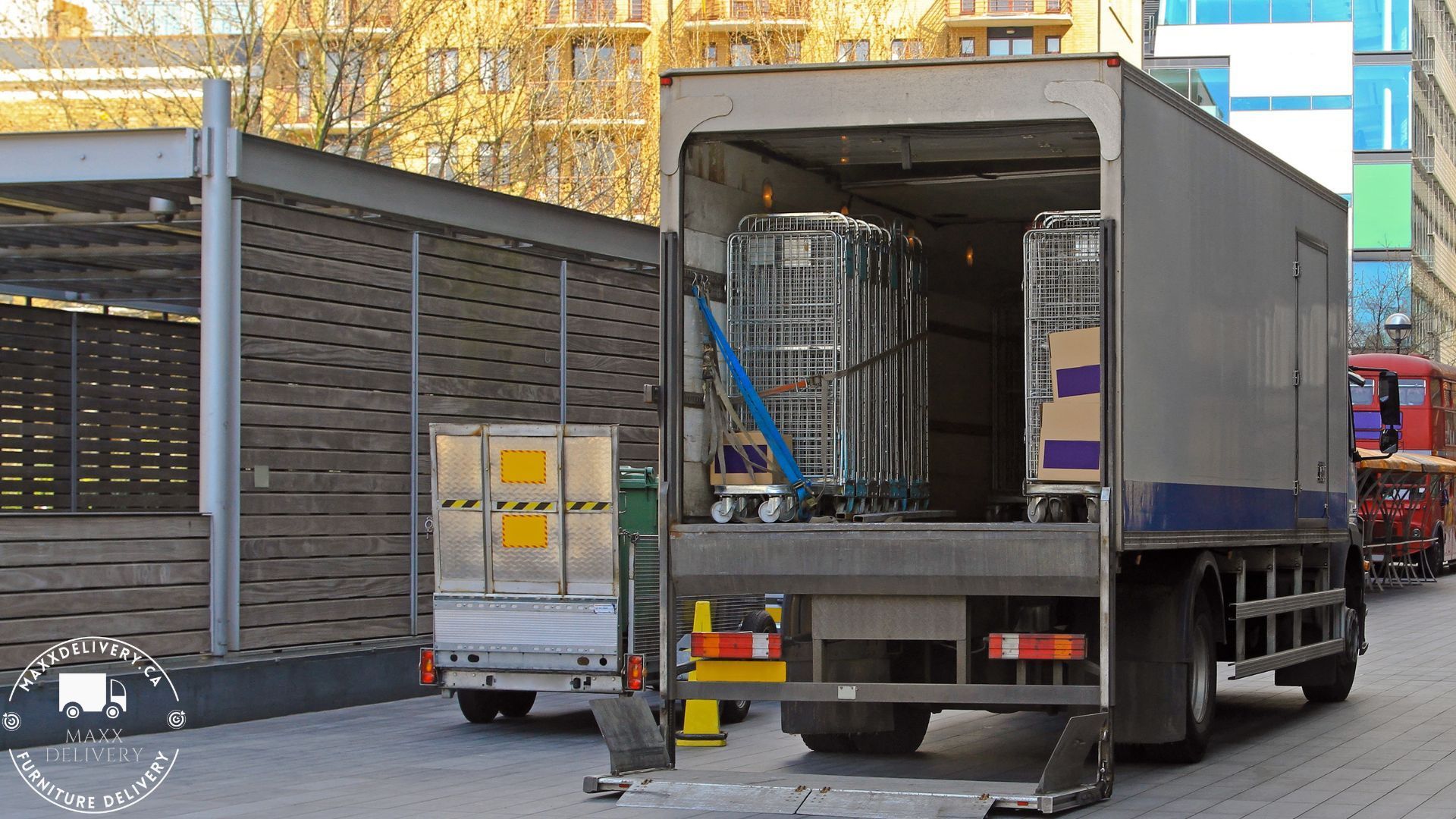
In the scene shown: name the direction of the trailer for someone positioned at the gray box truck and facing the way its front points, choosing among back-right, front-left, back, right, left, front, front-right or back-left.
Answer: left

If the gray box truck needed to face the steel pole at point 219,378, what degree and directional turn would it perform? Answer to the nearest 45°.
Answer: approximately 90° to its left

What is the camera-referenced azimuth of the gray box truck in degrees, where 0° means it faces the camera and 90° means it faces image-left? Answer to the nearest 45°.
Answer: approximately 225°

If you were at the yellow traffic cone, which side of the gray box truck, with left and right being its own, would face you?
left

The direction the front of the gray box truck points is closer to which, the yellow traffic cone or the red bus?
the red bus

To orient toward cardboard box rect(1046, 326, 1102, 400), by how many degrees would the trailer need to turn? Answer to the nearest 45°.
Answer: approximately 90° to its right

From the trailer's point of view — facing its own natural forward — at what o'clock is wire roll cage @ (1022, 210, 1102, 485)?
The wire roll cage is roughly at 3 o'clock from the trailer.

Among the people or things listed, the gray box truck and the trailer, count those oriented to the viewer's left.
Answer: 0

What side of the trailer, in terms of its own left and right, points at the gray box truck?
right

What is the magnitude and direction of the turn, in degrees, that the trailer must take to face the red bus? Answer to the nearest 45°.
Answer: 0° — it already faces it

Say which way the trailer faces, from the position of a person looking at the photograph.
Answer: facing away from the viewer and to the right of the viewer
